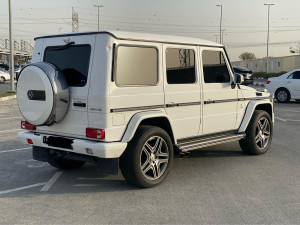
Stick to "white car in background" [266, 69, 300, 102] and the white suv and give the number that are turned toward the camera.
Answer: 0

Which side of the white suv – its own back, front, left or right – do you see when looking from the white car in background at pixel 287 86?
front

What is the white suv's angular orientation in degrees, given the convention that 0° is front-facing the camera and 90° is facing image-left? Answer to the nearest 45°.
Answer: approximately 225°
